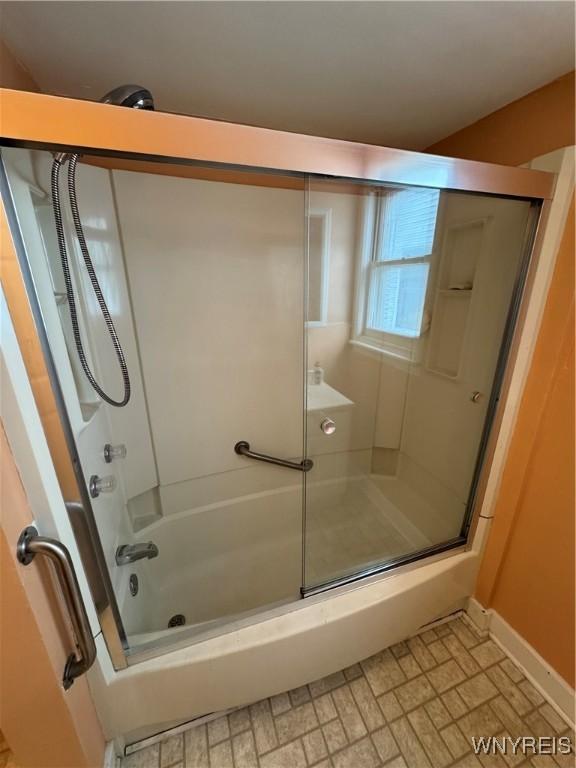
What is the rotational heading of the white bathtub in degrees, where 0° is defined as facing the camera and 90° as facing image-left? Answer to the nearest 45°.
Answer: approximately 315°

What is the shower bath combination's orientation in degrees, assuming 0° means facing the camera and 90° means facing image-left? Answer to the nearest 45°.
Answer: approximately 315°
